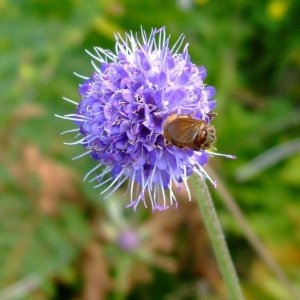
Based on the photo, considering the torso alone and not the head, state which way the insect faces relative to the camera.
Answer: to the viewer's right
